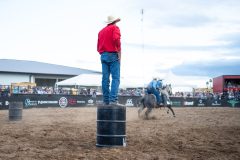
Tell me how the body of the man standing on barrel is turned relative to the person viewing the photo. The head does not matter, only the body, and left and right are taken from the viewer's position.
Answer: facing away from the viewer and to the right of the viewer

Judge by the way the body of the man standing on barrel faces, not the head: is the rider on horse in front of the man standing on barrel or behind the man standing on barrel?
in front

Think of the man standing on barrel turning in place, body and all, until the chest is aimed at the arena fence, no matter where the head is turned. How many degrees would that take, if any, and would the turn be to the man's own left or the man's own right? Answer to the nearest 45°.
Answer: approximately 45° to the man's own left

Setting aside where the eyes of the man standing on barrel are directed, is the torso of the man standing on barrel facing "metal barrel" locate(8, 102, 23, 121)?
no
